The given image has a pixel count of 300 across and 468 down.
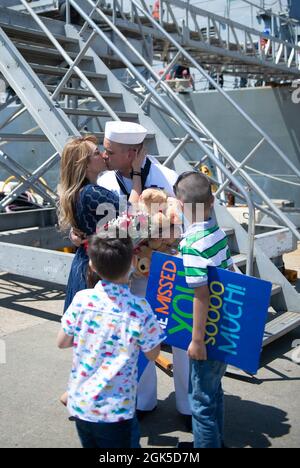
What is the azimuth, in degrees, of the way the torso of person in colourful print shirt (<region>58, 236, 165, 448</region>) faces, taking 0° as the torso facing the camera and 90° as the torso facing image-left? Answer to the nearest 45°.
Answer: approximately 180°

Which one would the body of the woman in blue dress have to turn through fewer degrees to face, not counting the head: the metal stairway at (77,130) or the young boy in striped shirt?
the young boy in striped shirt

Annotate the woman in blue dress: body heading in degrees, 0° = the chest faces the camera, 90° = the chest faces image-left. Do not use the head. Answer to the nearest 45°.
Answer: approximately 270°

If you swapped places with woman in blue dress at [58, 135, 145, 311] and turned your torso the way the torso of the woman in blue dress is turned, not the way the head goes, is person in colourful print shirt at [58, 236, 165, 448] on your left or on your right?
on your right

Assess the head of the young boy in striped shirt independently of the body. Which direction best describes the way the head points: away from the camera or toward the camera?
away from the camera

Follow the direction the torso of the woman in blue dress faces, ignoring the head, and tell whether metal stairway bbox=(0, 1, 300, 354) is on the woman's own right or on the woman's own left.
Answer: on the woman's own left

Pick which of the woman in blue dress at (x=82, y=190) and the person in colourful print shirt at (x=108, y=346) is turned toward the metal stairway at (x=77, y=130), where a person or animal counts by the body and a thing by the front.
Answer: the person in colourful print shirt

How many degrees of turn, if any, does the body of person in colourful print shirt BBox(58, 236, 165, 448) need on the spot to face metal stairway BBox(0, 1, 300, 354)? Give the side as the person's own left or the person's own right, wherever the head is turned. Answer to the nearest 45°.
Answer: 0° — they already face it

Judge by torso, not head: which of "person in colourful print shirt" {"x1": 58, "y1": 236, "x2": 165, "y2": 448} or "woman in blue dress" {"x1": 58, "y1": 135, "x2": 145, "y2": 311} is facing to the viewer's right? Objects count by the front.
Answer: the woman in blue dress

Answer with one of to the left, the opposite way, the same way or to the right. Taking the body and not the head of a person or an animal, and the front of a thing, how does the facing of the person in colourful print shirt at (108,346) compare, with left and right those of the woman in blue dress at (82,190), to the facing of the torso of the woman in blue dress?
to the left
